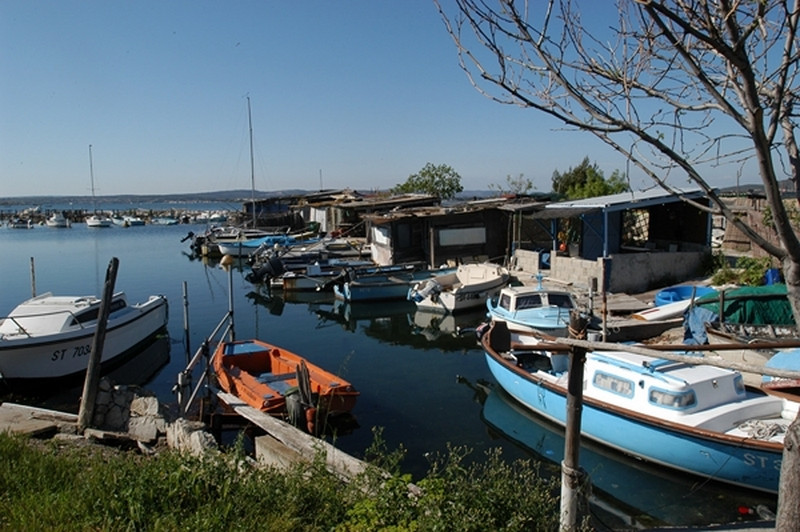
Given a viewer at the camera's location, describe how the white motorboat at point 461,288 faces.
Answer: facing away from the viewer and to the right of the viewer

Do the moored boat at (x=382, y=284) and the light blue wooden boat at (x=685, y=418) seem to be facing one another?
no

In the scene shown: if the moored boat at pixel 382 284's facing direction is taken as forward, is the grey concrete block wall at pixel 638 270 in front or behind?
in front

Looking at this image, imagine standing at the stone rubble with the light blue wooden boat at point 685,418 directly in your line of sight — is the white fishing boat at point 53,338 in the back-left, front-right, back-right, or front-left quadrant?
back-left

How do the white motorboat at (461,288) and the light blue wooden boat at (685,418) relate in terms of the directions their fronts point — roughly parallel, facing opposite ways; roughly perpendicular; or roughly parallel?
roughly perpendicular

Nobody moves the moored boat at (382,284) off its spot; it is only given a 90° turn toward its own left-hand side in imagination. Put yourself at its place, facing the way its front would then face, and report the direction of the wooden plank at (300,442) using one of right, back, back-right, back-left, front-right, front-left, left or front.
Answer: back

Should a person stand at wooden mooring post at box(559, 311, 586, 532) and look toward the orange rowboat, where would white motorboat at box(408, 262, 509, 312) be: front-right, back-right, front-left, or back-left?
front-right

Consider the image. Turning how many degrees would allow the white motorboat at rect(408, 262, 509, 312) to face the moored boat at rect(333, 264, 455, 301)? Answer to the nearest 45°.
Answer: approximately 90° to its left

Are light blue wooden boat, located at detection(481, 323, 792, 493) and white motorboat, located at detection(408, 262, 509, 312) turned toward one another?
no

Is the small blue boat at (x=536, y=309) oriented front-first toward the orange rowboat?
no

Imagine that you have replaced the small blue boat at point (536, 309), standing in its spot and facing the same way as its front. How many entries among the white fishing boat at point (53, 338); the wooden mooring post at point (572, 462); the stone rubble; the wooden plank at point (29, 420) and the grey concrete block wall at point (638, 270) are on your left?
1

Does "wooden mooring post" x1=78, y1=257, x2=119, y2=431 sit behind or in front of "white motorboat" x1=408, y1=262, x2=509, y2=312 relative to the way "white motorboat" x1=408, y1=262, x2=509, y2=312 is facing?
behind

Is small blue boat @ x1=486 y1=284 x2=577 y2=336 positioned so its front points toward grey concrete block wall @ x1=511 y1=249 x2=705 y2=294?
no

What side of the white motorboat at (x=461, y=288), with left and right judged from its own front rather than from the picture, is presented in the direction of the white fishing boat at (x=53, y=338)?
back

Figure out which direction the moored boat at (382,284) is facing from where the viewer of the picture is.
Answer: facing to the right of the viewer
